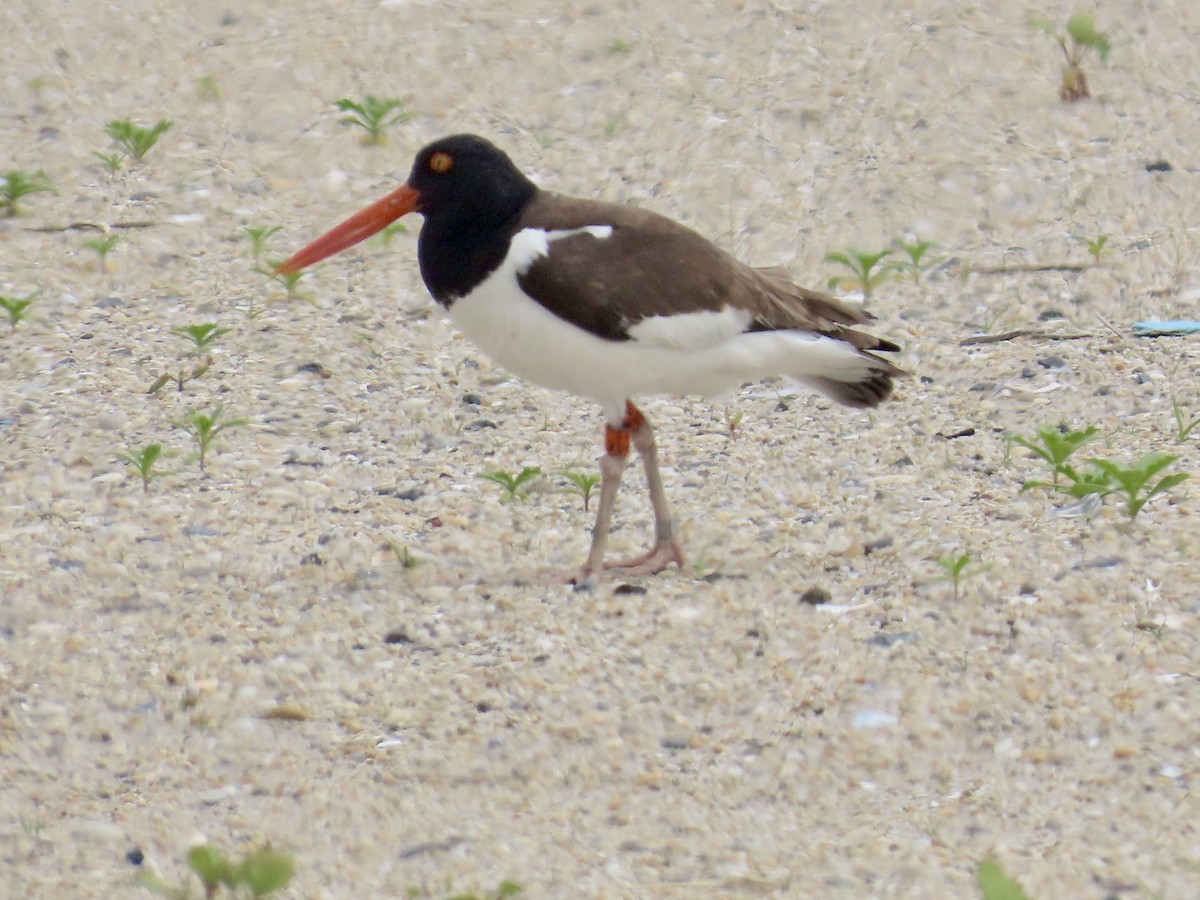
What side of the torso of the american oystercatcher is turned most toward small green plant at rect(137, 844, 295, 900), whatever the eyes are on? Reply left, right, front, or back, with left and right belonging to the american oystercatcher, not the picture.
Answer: left

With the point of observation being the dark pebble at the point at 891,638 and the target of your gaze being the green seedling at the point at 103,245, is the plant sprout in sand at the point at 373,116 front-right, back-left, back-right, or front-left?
front-right

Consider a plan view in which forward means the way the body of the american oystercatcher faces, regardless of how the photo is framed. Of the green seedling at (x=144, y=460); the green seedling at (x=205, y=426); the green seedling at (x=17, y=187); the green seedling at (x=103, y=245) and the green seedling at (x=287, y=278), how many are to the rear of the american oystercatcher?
0

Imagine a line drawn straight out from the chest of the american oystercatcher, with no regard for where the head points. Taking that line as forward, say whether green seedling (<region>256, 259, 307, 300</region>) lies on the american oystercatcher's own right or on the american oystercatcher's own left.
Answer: on the american oystercatcher's own right

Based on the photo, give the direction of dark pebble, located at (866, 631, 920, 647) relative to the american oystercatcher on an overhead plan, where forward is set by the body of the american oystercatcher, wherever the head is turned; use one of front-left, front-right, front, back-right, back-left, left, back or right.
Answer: back-left

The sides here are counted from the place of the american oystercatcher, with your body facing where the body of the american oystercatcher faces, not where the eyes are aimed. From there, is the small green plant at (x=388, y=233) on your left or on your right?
on your right

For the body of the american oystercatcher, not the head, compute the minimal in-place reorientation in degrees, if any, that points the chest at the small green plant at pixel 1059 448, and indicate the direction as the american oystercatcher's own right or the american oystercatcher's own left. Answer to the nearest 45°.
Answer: approximately 180°

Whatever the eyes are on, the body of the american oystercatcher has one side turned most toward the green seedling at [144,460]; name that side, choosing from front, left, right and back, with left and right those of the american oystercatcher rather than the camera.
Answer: front

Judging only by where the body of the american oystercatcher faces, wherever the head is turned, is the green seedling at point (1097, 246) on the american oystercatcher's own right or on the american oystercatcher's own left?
on the american oystercatcher's own right

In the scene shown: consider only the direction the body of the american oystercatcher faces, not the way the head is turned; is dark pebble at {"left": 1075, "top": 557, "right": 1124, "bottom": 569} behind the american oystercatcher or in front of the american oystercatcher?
behind

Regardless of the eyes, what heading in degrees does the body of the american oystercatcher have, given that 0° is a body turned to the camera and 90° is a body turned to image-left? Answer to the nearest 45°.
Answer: approximately 90°

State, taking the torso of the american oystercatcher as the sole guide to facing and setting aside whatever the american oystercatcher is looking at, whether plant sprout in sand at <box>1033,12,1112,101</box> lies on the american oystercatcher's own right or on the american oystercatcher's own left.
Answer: on the american oystercatcher's own right

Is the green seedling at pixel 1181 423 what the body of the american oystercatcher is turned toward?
no

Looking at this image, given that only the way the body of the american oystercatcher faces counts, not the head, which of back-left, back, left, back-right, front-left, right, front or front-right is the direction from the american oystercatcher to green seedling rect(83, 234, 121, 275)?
front-right

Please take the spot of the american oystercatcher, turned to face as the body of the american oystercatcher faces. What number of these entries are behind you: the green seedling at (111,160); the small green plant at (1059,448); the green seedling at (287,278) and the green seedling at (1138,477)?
2

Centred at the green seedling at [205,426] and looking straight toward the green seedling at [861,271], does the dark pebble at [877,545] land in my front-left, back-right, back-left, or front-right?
front-right

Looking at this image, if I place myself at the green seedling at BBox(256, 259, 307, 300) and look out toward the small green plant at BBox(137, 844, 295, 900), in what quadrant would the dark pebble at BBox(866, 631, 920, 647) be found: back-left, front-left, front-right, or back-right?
front-left

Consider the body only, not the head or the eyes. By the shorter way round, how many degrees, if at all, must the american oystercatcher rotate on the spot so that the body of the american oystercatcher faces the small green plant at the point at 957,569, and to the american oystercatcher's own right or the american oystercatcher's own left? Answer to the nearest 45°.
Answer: approximately 135° to the american oystercatcher's own left

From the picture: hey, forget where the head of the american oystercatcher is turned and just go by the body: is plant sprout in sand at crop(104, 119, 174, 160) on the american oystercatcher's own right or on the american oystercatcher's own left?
on the american oystercatcher's own right
